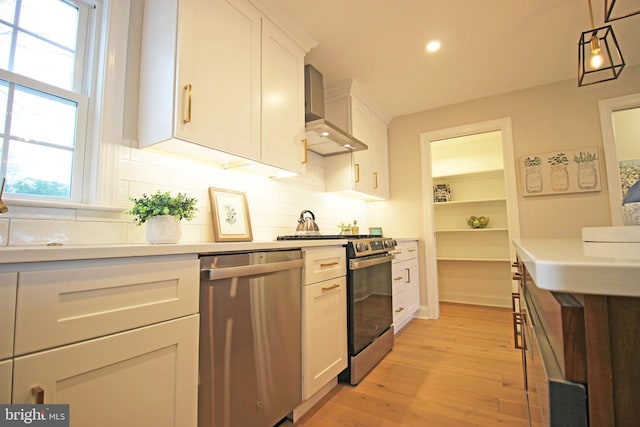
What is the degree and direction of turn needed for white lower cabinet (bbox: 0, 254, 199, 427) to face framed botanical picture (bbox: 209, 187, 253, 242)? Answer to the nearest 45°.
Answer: approximately 90° to its left

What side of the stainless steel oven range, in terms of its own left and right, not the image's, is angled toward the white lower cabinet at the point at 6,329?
right

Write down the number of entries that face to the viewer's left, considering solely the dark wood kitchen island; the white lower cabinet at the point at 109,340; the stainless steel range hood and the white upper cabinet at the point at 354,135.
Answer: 1

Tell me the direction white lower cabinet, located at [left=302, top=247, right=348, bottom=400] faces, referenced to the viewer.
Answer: facing the viewer and to the right of the viewer

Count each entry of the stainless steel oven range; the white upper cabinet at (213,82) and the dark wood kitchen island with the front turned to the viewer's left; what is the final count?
1

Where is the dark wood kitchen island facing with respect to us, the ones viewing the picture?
facing to the left of the viewer

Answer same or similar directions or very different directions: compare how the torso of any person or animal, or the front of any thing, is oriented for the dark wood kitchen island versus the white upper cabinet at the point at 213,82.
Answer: very different directions

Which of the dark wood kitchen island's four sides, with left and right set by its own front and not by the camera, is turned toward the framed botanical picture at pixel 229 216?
front

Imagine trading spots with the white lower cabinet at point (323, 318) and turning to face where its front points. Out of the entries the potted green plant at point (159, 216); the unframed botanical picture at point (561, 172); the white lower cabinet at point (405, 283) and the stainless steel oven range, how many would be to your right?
1

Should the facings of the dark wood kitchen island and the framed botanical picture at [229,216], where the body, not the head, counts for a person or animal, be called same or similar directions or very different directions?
very different directions
